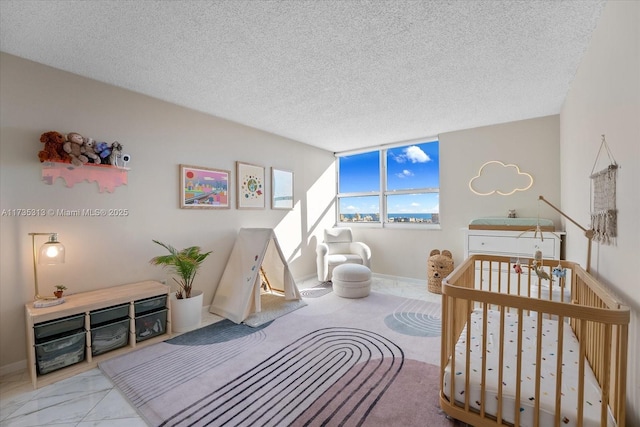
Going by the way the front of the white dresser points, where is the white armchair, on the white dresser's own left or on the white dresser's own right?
on the white dresser's own right

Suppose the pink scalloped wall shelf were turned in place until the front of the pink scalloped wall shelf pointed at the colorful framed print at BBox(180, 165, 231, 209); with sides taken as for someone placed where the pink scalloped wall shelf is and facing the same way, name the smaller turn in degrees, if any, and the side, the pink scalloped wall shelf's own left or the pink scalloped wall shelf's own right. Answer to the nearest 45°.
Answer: approximately 90° to the pink scalloped wall shelf's own left

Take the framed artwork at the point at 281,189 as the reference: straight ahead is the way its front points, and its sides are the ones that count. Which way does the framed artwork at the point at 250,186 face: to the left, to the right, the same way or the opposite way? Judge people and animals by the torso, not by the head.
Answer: the same way

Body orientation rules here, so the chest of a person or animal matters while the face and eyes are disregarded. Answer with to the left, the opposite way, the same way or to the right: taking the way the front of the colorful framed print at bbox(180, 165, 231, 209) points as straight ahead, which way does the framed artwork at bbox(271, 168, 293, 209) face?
the same way

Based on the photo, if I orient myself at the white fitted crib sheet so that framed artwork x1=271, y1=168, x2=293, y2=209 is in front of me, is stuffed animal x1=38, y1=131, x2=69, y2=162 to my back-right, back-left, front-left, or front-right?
front-left

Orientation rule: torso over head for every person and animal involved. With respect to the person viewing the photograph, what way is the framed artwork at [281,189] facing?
facing the viewer and to the right of the viewer

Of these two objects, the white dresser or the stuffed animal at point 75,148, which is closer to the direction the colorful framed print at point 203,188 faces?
the white dresser

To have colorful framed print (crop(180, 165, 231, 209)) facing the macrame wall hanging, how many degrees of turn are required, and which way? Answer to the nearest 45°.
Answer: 0° — it already faces it

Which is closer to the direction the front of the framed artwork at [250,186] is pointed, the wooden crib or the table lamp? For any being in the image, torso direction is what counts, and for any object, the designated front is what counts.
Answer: the wooden crib

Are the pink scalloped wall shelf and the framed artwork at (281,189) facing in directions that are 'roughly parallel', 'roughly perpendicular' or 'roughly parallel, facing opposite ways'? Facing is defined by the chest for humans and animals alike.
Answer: roughly parallel

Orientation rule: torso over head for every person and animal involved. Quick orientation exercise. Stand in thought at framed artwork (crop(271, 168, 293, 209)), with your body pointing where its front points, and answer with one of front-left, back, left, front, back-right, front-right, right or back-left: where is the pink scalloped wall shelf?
right

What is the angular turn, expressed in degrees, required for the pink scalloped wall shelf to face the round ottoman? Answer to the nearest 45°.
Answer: approximately 90° to its left

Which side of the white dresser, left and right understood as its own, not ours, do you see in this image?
front

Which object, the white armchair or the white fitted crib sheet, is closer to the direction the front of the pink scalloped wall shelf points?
the white fitted crib sheet

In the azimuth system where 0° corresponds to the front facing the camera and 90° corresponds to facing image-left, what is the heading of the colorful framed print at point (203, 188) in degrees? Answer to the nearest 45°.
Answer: approximately 315°

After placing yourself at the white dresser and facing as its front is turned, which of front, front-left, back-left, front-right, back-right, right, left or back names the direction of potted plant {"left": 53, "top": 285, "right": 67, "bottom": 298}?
front-right
